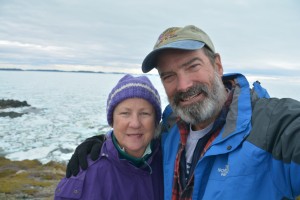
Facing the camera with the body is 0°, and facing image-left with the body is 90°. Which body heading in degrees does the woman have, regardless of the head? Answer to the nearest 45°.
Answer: approximately 0°

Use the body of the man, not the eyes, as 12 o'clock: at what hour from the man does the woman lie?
The woman is roughly at 2 o'clock from the man.

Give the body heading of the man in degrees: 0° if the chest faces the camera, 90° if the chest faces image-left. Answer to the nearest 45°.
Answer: approximately 45°

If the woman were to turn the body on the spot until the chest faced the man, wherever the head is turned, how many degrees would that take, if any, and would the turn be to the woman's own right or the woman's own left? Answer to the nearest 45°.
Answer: approximately 45° to the woman's own left
